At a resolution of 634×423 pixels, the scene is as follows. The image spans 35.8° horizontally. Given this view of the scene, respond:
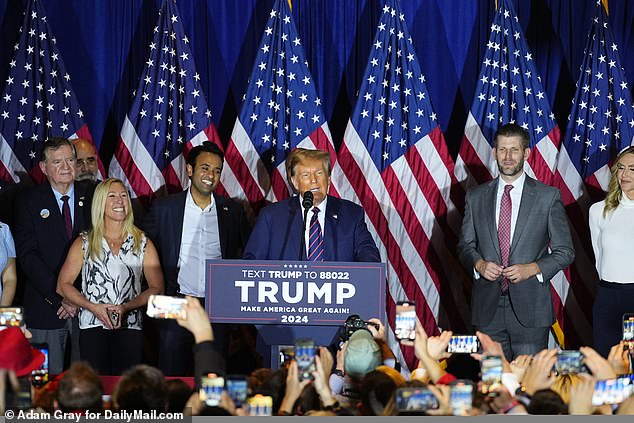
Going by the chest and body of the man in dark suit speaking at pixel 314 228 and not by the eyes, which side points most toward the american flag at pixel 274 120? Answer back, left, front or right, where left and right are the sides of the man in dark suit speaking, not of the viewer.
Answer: back

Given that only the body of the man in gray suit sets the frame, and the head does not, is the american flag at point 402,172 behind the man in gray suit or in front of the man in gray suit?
behind

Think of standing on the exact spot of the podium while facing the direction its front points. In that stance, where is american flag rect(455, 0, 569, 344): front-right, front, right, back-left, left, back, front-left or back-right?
back-left

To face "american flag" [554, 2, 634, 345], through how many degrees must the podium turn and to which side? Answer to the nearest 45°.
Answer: approximately 135° to its left

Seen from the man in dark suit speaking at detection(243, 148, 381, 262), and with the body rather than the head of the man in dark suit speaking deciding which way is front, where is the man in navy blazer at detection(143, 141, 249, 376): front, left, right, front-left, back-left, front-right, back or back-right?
back-right

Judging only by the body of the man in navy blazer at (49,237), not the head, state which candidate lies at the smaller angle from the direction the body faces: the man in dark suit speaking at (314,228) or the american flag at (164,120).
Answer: the man in dark suit speaking

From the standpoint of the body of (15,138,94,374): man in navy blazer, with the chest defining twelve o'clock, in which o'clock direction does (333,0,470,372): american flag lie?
The american flag is roughly at 10 o'clock from the man in navy blazer.

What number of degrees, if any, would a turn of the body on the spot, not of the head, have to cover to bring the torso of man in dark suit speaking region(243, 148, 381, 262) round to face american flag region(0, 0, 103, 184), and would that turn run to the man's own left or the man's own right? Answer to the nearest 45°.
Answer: approximately 135° to the man's own right

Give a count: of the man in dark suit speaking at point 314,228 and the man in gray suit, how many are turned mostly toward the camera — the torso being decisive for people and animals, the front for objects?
2

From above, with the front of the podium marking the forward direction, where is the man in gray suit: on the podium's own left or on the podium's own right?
on the podium's own left

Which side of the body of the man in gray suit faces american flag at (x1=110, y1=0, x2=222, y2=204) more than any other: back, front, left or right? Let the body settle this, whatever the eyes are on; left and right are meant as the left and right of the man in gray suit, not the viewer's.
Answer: right
